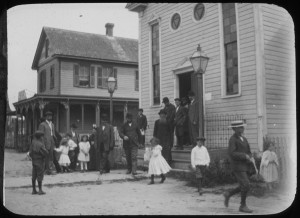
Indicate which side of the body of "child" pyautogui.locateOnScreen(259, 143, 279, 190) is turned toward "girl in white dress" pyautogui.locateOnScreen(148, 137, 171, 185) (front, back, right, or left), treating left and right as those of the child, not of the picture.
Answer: right

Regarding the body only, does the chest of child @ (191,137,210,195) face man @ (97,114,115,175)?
no

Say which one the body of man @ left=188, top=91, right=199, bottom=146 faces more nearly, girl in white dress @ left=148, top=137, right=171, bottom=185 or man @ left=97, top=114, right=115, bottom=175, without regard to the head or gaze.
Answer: the girl in white dress

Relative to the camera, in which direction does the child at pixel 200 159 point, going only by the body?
toward the camera

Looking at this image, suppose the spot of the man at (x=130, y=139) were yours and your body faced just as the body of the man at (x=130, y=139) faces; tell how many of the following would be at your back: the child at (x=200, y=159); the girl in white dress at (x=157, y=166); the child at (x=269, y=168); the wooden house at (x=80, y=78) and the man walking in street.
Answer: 1

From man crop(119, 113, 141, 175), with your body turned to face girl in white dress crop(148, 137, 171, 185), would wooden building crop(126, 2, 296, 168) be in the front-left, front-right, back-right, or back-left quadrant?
front-left

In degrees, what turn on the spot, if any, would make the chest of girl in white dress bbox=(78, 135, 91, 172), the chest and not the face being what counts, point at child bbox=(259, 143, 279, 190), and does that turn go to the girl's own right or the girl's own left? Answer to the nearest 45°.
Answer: approximately 45° to the girl's own left

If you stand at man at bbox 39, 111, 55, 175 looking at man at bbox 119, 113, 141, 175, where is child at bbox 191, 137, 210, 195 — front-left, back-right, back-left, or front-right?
front-right

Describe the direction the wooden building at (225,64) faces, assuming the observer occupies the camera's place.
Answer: facing the viewer and to the left of the viewer

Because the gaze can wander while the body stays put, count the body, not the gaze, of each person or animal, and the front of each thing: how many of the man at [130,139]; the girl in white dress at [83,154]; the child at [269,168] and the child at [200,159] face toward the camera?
4

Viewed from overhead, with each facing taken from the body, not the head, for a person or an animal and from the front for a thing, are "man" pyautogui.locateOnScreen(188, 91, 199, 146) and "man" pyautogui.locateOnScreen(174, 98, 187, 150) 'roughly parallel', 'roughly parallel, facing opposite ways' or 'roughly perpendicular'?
roughly parallel

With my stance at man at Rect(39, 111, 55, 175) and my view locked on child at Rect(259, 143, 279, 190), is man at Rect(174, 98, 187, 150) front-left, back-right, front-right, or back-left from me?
front-left

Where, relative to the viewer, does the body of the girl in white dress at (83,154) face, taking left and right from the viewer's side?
facing the viewer

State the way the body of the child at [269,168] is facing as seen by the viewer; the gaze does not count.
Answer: toward the camera
